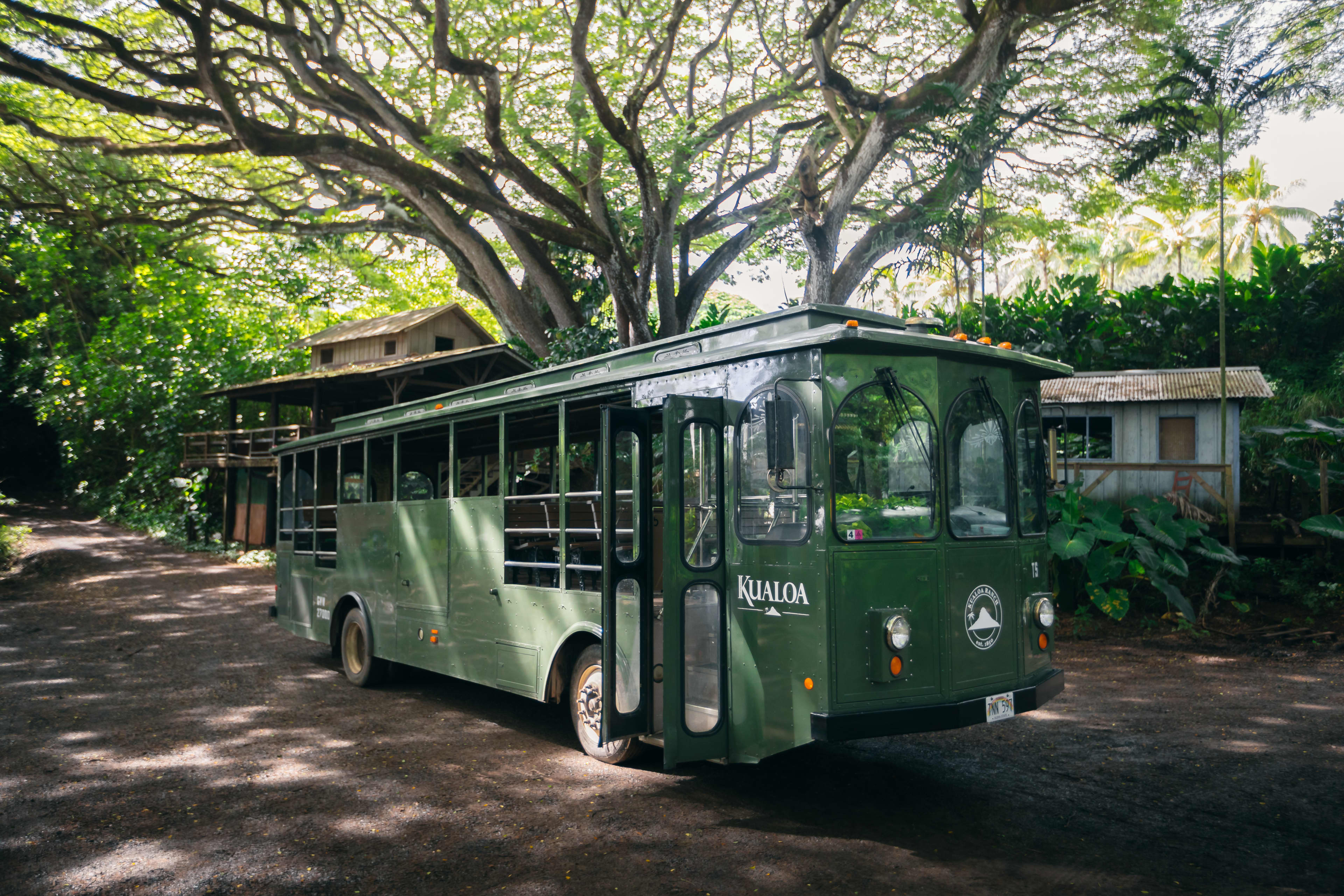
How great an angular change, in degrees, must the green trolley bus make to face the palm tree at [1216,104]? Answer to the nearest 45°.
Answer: approximately 90° to its left

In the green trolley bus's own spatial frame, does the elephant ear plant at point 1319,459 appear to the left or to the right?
on its left

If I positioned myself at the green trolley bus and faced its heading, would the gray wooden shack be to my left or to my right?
on my left

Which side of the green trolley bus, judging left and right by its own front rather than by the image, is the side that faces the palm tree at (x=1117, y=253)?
left

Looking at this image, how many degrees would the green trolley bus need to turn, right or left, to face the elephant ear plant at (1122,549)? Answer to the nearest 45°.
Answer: approximately 90° to its left

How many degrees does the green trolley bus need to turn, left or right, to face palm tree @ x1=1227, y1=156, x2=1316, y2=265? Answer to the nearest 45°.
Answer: approximately 90° to its left

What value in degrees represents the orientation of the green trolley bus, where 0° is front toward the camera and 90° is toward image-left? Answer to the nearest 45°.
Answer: approximately 315°
